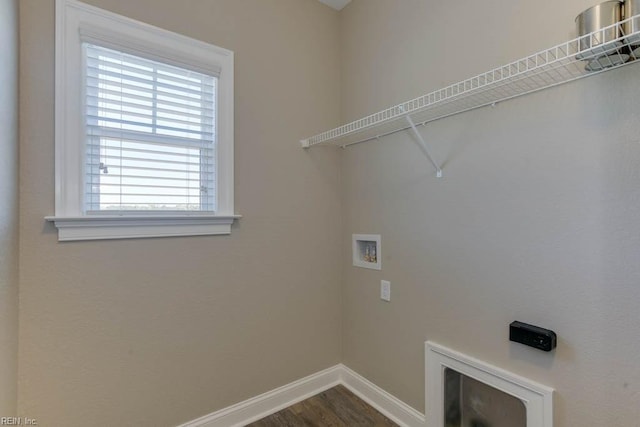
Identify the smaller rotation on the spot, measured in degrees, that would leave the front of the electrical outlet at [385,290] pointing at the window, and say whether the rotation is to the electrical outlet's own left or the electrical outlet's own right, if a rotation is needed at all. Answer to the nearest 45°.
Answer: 0° — it already faces it

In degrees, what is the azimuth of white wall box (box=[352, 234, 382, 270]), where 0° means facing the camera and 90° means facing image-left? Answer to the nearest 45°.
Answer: approximately 45°
